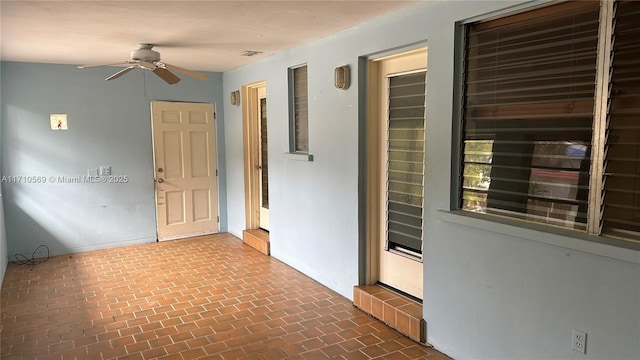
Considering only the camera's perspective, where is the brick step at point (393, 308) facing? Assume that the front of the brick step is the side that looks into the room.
facing the viewer and to the left of the viewer

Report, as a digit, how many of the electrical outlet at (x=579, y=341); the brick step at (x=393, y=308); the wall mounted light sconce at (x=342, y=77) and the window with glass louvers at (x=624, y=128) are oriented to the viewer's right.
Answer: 0

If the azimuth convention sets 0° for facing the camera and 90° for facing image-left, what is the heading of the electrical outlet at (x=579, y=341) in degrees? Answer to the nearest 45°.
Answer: approximately 45°

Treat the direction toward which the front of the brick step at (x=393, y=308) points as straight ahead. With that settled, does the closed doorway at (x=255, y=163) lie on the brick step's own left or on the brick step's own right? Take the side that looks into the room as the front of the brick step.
on the brick step's own right

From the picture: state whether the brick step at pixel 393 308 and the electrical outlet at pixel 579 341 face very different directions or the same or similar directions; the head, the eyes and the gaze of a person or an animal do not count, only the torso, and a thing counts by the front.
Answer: same or similar directions

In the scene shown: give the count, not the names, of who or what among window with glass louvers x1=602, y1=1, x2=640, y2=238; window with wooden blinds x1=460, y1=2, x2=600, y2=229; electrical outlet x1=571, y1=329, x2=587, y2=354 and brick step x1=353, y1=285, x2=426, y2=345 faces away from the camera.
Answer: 0

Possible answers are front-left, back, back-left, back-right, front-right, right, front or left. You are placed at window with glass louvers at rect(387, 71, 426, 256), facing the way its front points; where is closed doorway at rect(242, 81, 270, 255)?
right

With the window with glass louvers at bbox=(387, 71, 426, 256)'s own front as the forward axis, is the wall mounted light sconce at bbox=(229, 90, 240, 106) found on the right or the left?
on its right

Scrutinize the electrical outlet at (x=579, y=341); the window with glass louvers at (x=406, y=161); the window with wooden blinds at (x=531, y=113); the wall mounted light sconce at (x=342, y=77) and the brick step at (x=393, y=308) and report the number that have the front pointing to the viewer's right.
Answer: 0

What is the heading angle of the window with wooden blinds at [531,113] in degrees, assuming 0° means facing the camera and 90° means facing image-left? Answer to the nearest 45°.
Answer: approximately 45°

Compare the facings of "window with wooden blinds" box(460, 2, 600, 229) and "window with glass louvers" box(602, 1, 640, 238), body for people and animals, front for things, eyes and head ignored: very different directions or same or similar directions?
same or similar directions

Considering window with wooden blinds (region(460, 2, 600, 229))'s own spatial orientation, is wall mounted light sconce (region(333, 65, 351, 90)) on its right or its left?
on its right
